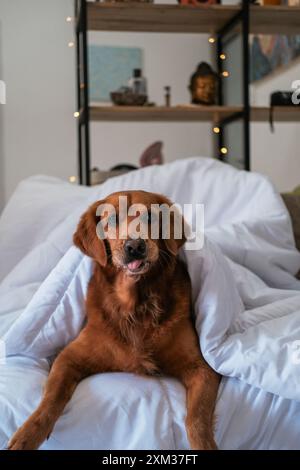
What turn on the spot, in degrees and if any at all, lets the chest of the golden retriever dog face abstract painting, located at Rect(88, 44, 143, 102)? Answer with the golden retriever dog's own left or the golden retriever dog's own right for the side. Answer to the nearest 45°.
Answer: approximately 180°

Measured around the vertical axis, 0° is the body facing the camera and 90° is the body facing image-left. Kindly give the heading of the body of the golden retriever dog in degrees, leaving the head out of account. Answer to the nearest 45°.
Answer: approximately 0°

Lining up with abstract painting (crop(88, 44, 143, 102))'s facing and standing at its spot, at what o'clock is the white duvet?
The white duvet is roughly at 12 o'clock from the abstract painting.

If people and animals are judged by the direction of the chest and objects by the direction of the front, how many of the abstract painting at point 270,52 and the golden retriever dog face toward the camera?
2

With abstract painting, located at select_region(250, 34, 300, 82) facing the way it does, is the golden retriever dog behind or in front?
in front
